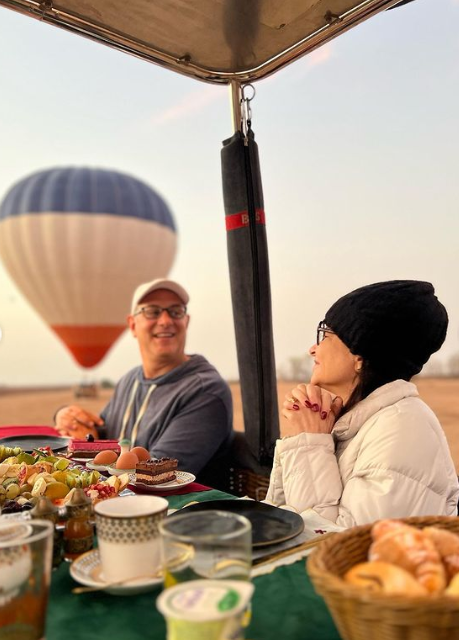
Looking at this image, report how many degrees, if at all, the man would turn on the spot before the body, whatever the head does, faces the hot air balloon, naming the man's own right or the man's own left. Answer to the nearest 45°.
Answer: approximately 135° to the man's own right

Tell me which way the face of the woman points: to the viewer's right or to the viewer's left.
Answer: to the viewer's left

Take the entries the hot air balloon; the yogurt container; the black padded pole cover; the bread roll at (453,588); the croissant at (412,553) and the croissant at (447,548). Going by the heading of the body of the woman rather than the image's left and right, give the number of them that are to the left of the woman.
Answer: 4

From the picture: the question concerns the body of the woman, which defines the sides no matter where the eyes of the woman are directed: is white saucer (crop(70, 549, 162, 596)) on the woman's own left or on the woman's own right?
on the woman's own left

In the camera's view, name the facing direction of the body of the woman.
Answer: to the viewer's left

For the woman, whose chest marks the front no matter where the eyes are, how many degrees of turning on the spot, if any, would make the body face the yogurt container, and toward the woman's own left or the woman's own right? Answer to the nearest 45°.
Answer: approximately 90° to the woman's own left
